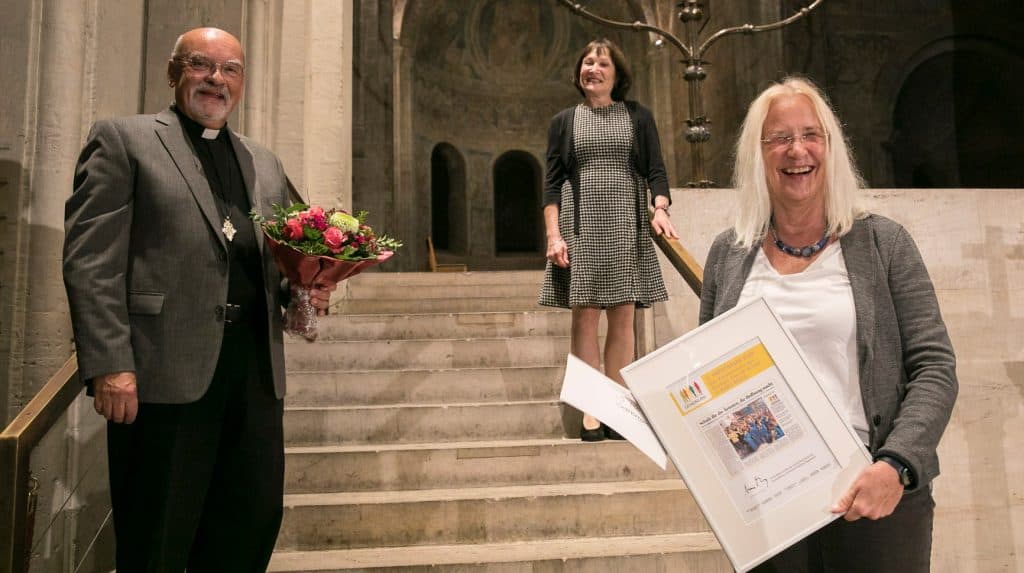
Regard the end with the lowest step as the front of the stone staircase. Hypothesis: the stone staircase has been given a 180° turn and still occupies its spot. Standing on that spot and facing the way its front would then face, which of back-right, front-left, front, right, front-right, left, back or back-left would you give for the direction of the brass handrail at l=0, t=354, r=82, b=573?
back-left

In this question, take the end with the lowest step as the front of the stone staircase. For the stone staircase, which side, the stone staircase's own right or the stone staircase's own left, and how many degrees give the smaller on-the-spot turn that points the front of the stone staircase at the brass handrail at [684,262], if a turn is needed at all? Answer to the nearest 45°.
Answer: approximately 90° to the stone staircase's own left

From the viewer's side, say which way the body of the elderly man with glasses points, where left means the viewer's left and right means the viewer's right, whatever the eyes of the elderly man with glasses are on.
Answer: facing the viewer and to the right of the viewer

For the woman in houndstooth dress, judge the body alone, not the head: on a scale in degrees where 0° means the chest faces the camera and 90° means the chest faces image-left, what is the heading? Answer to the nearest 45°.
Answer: approximately 0°

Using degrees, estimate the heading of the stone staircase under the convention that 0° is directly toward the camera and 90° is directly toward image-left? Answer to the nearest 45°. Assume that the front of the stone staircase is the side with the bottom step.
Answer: approximately 0°

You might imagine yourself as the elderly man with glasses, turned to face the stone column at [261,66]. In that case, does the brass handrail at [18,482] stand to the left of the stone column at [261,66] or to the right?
left

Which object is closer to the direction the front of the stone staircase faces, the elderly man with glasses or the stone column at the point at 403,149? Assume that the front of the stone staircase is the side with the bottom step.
the elderly man with glasses

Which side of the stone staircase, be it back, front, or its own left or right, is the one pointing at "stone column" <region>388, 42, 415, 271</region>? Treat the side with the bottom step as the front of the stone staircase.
back
